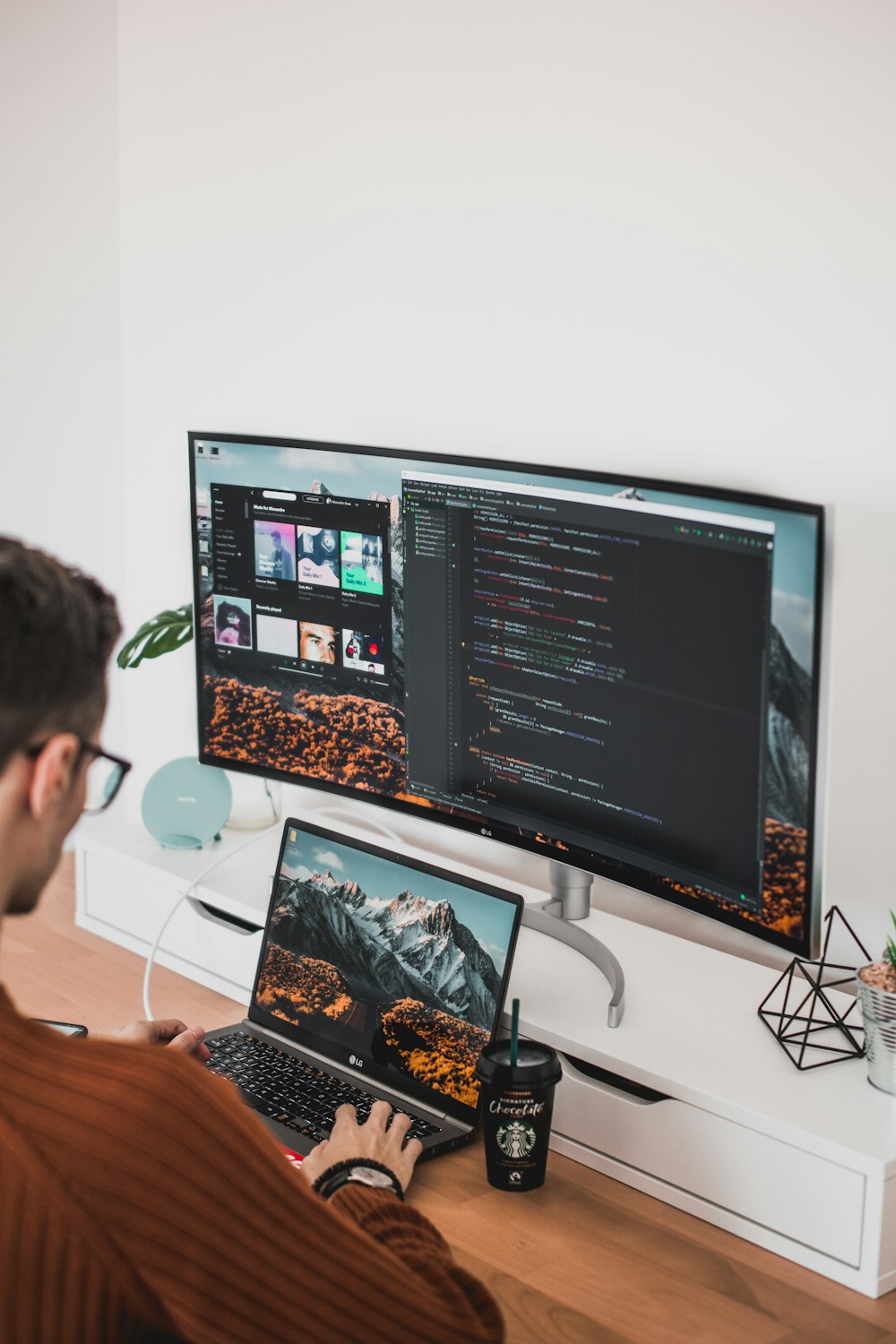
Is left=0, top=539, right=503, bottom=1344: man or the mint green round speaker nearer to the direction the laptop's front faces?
the man

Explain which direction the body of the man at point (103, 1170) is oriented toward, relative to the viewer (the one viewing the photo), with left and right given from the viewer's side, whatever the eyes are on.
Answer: facing away from the viewer and to the right of the viewer

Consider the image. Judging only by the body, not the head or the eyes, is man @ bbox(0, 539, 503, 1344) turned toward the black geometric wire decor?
yes

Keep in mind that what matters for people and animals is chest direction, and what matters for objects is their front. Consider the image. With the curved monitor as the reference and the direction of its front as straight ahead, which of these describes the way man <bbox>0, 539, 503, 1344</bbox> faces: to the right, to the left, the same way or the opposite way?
the opposite way

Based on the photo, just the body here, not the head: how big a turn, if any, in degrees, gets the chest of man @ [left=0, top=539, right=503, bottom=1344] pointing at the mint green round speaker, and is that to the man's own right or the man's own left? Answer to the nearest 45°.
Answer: approximately 45° to the man's own left

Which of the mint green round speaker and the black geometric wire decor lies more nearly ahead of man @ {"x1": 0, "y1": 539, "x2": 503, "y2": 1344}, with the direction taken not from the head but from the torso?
the black geometric wire decor

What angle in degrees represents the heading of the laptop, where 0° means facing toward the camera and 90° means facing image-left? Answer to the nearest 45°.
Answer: approximately 45°

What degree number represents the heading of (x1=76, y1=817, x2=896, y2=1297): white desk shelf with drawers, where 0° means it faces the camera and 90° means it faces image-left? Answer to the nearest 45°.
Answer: approximately 45°

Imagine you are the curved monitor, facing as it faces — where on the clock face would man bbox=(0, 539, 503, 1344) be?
The man is roughly at 11 o'clock from the curved monitor.

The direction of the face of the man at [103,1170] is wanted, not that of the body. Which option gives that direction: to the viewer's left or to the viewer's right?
to the viewer's right
